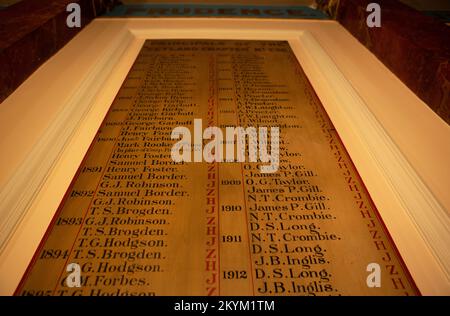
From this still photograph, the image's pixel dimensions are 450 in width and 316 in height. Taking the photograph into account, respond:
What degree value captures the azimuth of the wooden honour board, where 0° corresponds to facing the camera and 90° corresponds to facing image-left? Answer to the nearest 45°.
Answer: approximately 0°
